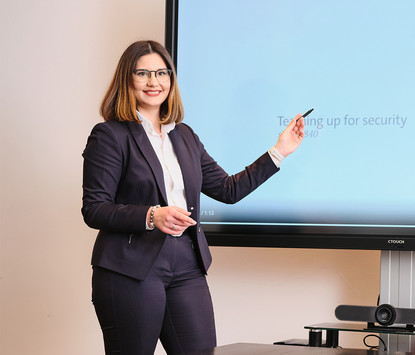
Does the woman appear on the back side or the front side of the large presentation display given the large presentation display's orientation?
on the front side

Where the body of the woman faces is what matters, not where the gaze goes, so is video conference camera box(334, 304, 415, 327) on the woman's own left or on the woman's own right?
on the woman's own left

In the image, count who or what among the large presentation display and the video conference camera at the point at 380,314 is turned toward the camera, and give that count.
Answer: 2

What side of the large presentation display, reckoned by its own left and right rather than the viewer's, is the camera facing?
front

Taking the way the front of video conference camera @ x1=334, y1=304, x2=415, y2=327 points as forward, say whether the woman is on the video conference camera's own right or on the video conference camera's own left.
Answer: on the video conference camera's own right

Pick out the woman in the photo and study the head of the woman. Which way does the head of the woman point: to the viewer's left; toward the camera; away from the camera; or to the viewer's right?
toward the camera

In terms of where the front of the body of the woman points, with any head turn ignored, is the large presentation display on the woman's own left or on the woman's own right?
on the woman's own left

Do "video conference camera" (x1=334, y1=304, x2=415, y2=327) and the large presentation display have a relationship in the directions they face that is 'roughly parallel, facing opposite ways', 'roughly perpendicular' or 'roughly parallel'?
roughly parallel

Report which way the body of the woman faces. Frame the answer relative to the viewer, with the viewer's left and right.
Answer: facing the viewer and to the right of the viewer

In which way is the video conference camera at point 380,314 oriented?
toward the camera
